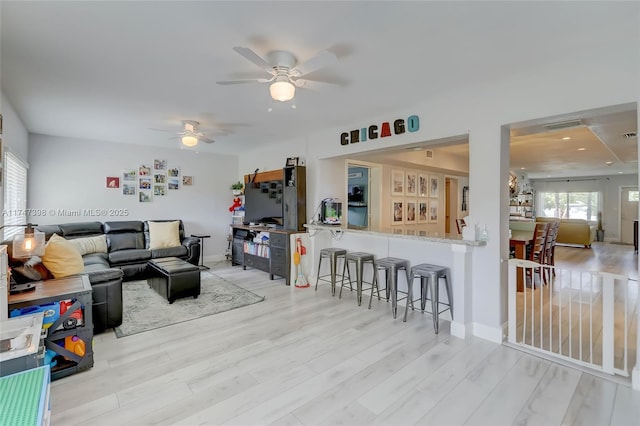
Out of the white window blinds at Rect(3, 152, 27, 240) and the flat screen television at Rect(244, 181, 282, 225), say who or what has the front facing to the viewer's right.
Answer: the white window blinds

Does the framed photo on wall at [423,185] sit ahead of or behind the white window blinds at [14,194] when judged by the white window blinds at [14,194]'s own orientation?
ahead

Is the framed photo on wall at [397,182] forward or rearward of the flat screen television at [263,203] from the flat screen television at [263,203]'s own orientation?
rearward

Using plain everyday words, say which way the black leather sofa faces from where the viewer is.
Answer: facing the viewer and to the right of the viewer

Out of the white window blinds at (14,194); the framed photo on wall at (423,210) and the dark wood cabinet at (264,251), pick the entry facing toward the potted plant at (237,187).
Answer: the white window blinds

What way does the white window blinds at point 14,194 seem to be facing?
to the viewer's right

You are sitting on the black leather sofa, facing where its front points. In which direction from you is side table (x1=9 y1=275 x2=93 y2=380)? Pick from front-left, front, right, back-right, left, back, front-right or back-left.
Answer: front-right

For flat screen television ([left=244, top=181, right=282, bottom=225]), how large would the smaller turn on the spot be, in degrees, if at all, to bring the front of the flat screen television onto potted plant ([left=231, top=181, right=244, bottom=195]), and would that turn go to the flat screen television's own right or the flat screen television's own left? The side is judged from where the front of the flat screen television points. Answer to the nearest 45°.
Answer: approximately 90° to the flat screen television's own right

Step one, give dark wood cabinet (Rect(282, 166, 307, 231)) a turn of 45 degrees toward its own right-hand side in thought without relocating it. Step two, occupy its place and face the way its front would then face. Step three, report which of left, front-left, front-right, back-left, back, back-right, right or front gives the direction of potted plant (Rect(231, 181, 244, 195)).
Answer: front-right

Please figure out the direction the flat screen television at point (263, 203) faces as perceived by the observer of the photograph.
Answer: facing the viewer and to the left of the viewer
